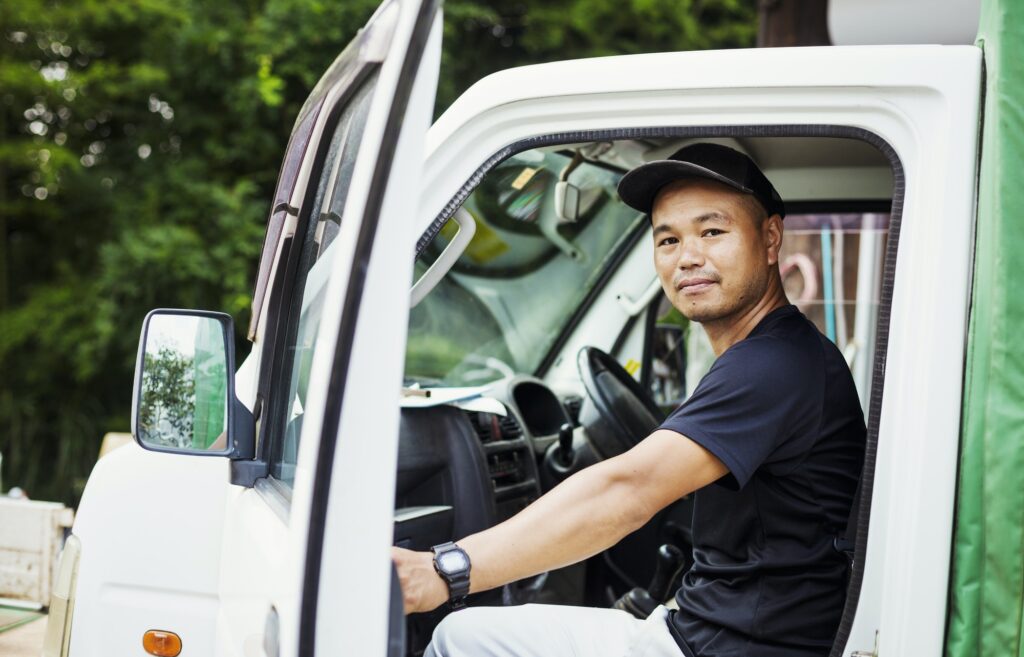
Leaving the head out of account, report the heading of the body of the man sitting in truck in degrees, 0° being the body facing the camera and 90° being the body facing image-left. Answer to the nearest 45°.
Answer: approximately 90°

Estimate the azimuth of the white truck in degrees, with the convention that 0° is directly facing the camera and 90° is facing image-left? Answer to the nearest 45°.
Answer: approximately 135°
